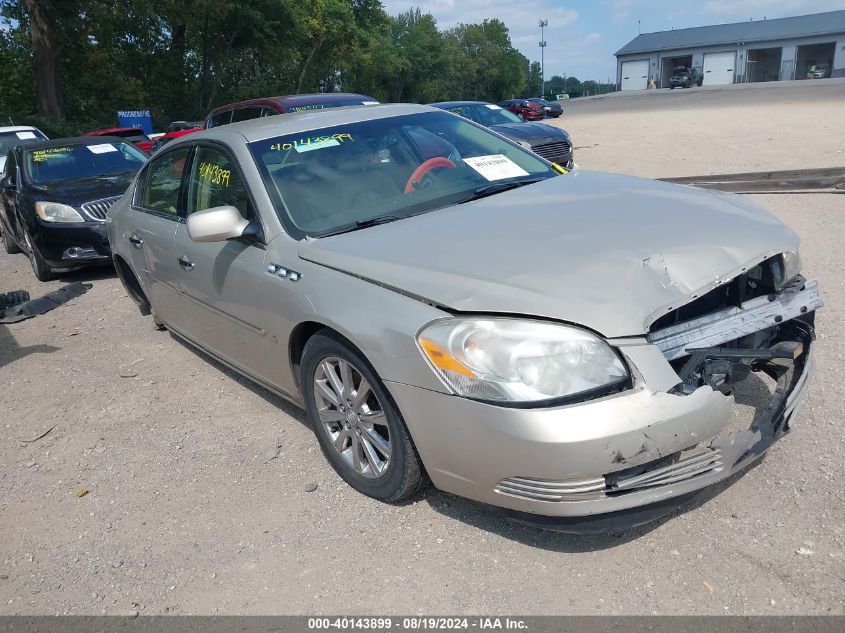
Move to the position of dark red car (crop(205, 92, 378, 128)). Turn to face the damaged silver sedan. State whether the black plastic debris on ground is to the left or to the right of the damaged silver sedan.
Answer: right

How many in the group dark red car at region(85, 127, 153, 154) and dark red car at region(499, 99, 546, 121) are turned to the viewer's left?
0

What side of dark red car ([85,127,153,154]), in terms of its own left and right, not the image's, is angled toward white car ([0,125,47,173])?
right

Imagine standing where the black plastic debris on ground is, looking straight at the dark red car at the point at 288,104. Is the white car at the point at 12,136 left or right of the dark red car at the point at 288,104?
left

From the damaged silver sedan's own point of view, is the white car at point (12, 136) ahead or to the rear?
to the rear

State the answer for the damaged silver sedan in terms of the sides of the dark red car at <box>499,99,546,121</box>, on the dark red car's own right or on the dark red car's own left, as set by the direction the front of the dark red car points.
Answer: on the dark red car's own right

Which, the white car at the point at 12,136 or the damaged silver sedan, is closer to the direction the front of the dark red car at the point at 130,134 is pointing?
the damaged silver sedan

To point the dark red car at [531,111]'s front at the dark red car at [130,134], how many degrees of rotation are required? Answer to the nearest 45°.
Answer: approximately 90° to its right

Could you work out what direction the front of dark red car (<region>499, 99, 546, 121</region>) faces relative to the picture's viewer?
facing the viewer and to the right of the viewer

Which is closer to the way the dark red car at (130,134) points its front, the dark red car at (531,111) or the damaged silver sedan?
the damaged silver sedan

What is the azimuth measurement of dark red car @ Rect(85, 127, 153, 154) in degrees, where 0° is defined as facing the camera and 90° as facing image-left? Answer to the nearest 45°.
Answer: approximately 315°
